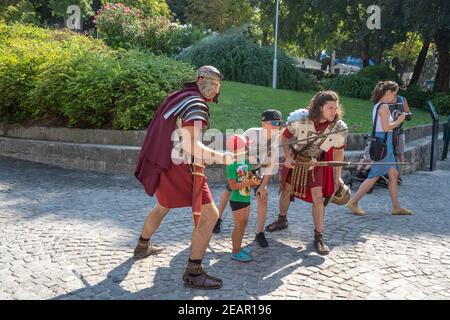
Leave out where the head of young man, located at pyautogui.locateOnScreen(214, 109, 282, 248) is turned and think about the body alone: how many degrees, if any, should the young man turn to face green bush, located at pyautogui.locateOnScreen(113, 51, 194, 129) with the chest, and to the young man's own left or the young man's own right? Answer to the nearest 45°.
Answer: approximately 180°

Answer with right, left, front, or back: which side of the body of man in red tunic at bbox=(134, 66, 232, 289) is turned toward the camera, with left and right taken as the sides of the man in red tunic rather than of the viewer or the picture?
right

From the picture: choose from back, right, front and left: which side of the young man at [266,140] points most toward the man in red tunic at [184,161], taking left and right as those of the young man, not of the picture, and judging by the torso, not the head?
right

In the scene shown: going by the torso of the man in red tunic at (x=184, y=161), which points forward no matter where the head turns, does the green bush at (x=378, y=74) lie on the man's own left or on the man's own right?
on the man's own left

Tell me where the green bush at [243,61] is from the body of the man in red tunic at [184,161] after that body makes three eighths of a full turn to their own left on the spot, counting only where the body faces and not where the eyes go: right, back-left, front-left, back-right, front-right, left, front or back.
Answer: front-right

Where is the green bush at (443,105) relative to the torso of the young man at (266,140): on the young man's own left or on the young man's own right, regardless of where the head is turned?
on the young man's own left

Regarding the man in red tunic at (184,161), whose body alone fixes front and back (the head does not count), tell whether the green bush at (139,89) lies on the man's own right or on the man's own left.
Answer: on the man's own left

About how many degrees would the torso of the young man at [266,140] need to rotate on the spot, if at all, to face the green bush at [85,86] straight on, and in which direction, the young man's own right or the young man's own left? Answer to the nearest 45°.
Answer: approximately 180°

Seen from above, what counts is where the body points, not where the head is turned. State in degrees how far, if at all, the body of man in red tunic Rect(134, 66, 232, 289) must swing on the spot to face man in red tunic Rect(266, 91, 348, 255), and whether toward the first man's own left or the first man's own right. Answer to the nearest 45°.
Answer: approximately 45° to the first man's own left
